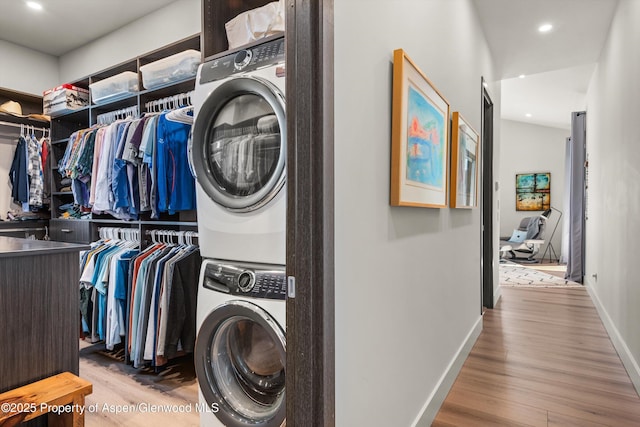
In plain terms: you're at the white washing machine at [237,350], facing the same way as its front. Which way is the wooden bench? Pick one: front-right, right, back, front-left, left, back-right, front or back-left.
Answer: front-right

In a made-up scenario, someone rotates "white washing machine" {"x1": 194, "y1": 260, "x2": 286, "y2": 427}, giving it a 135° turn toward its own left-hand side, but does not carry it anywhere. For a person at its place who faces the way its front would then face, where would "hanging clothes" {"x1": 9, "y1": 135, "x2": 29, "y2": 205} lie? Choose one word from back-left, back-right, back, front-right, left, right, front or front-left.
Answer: back-left

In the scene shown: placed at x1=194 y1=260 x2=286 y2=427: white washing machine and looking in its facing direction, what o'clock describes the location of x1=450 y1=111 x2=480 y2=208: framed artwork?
The framed artwork is roughly at 7 o'clock from the white washing machine.

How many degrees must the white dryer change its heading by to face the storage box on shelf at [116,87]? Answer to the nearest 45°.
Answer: approximately 90° to its right

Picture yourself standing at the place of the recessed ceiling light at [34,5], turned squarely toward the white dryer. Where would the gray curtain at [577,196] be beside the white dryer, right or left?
left

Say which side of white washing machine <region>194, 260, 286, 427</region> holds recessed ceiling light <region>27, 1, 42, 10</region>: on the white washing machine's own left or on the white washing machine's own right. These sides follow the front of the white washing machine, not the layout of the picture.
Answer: on the white washing machine's own right

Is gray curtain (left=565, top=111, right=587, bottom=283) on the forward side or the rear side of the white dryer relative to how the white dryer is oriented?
on the rear side

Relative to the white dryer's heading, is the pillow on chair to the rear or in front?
to the rear

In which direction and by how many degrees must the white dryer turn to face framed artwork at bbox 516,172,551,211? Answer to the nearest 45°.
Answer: approximately 180°

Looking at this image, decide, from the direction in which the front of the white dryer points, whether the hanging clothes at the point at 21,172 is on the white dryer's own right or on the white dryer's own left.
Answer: on the white dryer's own right

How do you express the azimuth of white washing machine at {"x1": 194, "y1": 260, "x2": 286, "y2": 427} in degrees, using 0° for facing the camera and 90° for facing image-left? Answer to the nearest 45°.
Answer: approximately 45°

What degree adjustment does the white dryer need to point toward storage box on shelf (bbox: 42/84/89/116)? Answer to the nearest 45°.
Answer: approximately 90° to its right

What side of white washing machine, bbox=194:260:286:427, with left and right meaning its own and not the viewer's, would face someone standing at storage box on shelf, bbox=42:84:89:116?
right
